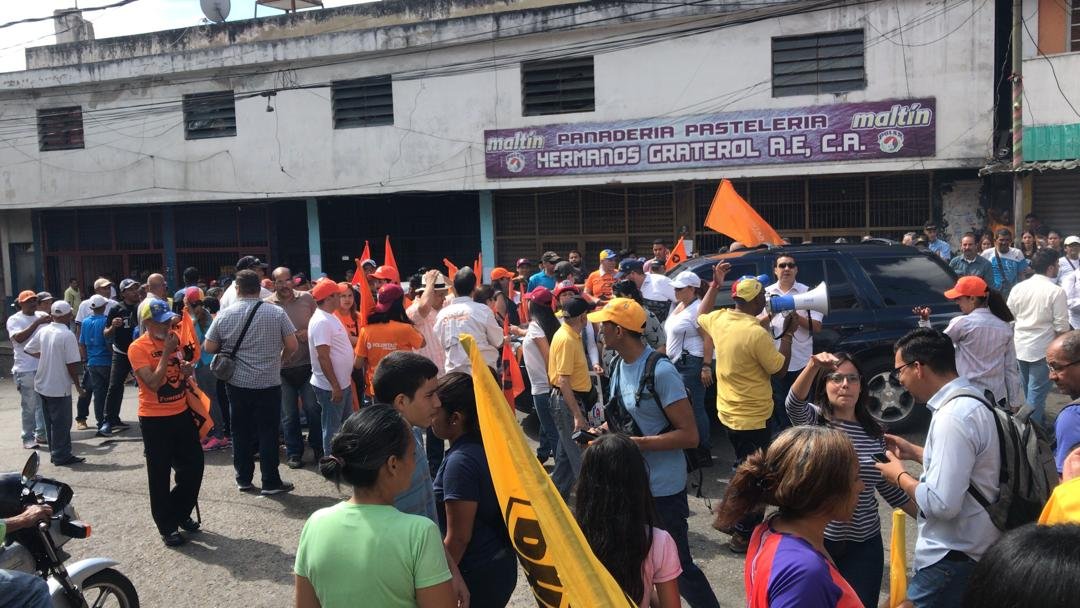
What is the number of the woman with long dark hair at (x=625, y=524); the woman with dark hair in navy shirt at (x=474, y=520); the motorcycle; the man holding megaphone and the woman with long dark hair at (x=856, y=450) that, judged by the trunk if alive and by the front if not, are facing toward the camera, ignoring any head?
2

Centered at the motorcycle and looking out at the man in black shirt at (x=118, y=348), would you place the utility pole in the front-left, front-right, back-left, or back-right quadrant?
front-right

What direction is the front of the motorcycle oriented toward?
to the viewer's right

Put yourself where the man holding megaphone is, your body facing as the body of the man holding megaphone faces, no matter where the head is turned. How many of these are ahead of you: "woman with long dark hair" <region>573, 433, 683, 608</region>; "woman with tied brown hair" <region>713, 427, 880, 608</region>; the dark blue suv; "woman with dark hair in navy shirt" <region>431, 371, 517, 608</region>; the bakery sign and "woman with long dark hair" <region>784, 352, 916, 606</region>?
4

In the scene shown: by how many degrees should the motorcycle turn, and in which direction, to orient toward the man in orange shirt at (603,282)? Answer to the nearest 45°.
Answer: approximately 45° to its left

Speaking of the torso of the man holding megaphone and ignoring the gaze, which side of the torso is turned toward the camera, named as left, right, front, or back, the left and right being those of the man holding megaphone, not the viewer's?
front

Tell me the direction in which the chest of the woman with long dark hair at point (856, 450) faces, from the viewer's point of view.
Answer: toward the camera

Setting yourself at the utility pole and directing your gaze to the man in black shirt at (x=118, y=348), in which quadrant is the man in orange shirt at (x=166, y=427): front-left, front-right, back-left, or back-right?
front-left

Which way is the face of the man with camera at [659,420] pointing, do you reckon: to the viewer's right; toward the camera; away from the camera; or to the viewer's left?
to the viewer's left

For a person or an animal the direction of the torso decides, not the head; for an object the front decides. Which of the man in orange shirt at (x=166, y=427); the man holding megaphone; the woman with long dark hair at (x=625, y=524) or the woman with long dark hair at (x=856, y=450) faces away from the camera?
the woman with long dark hair at (x=625, y=524)

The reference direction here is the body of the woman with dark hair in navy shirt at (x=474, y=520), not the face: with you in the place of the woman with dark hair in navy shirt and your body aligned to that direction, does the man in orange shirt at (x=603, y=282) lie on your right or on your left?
on your right

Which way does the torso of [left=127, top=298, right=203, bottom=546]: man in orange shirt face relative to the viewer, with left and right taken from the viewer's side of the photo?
facing the viewer and to the right of the viewer

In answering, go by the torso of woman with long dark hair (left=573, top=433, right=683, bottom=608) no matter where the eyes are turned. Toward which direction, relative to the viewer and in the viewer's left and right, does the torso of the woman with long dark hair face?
facing away from the viewer
